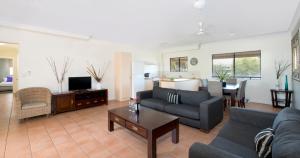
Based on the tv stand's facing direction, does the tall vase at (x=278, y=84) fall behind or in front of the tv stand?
in front

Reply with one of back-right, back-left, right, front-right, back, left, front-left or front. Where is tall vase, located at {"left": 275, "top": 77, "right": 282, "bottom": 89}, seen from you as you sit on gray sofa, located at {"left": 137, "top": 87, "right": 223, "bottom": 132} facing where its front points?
back

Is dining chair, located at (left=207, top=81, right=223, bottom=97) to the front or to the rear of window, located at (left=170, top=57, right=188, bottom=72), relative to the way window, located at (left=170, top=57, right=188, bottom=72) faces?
to the front

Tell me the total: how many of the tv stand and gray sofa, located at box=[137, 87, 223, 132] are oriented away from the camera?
0

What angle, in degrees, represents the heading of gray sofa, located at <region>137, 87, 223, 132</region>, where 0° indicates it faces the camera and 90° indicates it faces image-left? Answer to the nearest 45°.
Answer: approximately 45°

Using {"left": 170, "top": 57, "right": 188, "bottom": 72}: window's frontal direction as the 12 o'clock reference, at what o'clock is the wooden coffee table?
The wooden coffee table is roughly at 12 o'clock from the window.

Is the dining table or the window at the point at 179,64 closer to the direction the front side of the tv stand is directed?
the dining table

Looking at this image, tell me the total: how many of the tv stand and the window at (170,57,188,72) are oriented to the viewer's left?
0

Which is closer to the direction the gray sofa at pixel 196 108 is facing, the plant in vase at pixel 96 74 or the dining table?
the plant in vase

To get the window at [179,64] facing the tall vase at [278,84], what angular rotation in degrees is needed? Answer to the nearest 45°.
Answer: approximately 45° to its left

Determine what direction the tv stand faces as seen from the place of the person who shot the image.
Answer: facing the viewer and to the right of the viewer

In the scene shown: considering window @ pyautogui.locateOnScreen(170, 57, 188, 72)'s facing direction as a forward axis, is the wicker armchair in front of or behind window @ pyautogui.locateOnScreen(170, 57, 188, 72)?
in front

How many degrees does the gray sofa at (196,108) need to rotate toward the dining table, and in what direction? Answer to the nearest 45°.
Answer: approximately 180°
